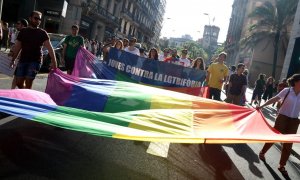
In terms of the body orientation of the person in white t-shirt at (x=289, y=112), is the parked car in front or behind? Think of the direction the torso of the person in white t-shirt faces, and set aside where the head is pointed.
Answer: behind

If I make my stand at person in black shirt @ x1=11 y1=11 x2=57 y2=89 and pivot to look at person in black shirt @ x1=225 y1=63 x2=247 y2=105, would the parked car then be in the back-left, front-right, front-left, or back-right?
front-left

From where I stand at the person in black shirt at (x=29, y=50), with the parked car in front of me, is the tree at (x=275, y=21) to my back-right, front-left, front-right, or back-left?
front-right

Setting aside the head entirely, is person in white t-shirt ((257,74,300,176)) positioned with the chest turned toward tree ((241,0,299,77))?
no

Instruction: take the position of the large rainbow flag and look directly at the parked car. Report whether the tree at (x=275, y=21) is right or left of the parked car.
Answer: right

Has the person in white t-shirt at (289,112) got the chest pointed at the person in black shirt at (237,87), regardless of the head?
no
